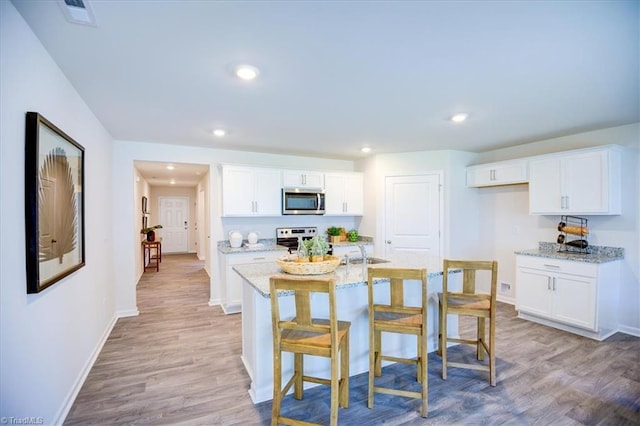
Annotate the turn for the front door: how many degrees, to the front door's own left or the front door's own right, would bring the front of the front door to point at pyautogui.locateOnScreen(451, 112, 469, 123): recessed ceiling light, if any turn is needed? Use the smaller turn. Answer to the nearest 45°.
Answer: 0° — it already faces it

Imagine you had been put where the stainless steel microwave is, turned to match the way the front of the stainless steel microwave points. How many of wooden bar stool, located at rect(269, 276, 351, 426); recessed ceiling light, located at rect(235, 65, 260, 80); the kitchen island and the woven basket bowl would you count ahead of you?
4

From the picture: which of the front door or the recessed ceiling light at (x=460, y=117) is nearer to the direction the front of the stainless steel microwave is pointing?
the recessed ceiling light

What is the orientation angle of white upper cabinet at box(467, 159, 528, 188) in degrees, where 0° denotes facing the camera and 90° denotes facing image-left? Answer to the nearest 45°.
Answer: approximately 45°

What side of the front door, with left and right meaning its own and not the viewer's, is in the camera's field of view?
front

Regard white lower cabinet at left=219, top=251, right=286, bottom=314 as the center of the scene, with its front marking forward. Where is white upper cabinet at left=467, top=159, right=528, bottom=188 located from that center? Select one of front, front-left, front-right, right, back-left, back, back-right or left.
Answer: left

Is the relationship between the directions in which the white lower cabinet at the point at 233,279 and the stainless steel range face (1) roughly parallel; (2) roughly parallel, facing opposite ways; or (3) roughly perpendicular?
roughly parallel

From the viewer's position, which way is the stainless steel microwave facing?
facing the viewer

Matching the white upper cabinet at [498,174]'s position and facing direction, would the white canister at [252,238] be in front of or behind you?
in front

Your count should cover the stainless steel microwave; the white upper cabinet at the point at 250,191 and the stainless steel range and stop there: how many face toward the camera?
3

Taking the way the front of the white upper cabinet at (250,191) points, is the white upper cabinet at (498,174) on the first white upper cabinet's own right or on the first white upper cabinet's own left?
on the first white upper cabinet's own left

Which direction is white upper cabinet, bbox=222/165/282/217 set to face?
toward the camera

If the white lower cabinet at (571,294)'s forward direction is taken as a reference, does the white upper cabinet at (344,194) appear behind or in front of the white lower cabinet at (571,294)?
in front
